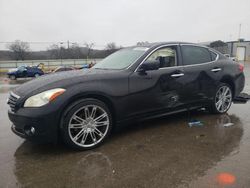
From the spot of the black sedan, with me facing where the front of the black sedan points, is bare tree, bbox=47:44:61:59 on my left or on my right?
on my right

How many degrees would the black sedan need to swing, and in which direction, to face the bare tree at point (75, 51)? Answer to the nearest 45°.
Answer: approximately 135° to its right

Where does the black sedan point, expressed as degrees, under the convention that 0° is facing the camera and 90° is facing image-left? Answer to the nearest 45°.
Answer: approximately 45°

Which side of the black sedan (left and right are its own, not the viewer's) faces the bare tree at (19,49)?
right

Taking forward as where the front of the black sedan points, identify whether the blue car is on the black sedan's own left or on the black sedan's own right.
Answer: on the black sedan's own right
